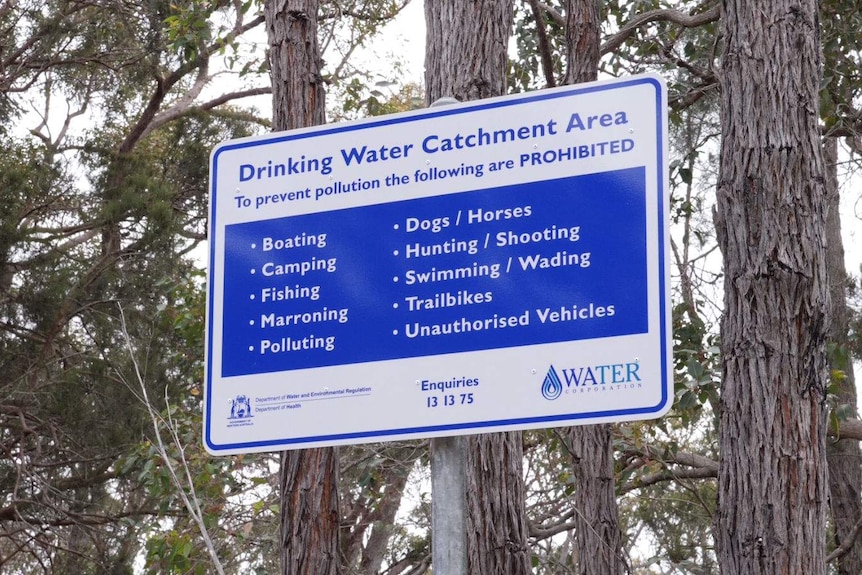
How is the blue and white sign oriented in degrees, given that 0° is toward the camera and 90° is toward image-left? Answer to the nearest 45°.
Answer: approximately 45°

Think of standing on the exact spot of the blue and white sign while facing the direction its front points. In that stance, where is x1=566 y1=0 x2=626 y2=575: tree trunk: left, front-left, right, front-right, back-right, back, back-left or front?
back-right

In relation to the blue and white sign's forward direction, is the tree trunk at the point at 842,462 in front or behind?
behind

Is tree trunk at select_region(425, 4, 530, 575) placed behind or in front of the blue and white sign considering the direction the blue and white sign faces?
behind

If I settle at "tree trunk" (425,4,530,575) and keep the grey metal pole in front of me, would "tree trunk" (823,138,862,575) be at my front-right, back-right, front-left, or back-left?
back-left
